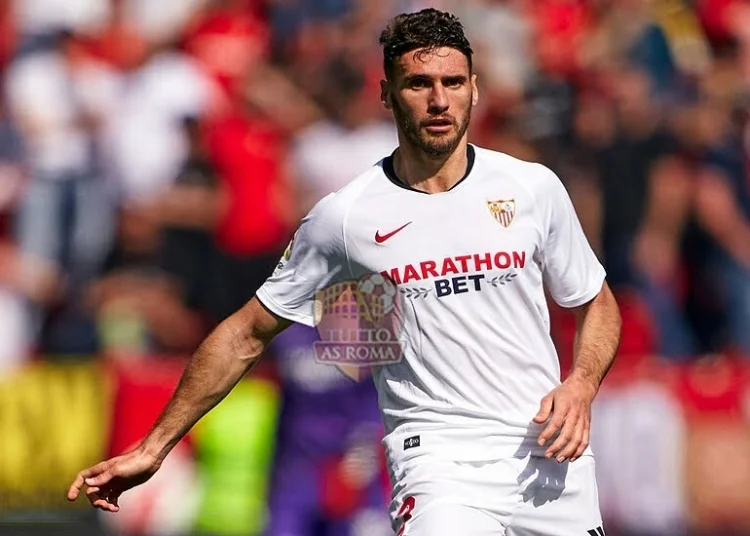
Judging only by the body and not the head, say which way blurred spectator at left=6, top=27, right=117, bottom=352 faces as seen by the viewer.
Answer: toward the camera

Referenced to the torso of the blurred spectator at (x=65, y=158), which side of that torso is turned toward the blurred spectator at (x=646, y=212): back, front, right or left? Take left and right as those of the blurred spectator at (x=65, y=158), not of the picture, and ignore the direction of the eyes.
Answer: left

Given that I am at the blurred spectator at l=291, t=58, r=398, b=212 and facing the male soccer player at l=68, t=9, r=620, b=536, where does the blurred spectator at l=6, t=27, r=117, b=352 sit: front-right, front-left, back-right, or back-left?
back-right

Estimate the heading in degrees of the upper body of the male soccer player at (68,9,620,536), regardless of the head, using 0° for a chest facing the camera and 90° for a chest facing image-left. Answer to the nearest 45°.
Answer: approximately 0°

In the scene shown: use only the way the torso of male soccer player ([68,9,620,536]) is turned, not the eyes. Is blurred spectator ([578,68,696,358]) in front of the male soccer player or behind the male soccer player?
behind

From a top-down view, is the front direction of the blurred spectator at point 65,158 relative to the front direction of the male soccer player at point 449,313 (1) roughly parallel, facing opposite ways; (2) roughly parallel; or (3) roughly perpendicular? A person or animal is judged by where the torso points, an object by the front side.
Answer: roughly parallel

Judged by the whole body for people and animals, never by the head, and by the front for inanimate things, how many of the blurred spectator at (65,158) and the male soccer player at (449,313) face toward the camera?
2

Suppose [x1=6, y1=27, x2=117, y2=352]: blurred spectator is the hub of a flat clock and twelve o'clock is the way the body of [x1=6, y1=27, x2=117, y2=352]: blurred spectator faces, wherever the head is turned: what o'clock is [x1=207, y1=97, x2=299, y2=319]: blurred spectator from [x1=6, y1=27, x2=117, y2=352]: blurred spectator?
[x1=207, y1=97, x2=299, y2=319]: blurred spectator is roughly at 10 o'clock from [x1=6, y1=27, x2=117, y2=352]: blurred spectator.

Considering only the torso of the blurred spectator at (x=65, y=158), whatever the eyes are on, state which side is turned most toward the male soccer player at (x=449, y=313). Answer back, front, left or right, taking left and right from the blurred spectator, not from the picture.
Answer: front

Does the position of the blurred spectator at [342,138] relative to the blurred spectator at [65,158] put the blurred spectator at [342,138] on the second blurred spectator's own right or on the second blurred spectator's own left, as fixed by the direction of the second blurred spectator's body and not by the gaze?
on the second blurred spectator's own left
